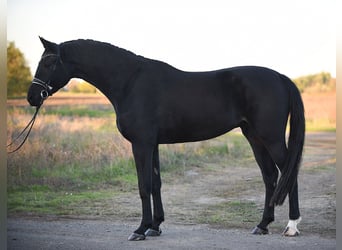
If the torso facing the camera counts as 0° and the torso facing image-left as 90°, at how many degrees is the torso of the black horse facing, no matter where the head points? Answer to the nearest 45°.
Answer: approximately 90°

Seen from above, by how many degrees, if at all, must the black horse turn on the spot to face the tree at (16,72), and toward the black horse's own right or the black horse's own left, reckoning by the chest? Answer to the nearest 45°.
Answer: approximately 45° to the black horse's own right
